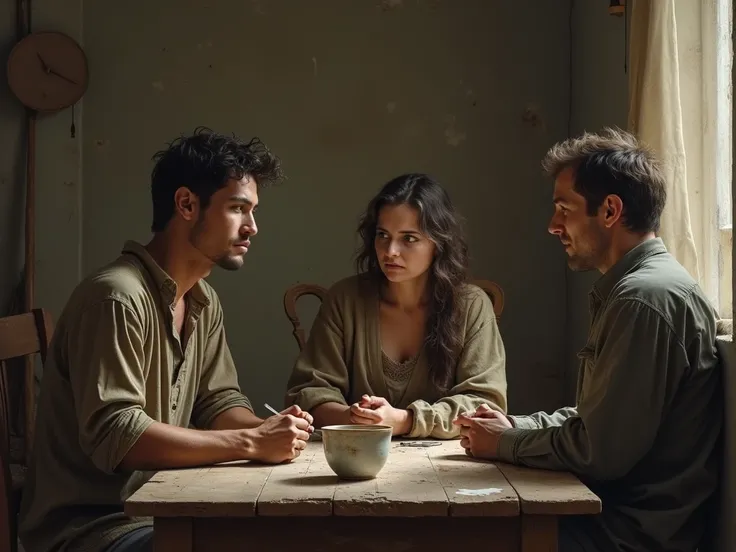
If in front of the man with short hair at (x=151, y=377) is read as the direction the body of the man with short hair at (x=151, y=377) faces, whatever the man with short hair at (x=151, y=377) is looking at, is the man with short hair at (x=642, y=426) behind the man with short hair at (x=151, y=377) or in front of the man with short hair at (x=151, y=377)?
in front

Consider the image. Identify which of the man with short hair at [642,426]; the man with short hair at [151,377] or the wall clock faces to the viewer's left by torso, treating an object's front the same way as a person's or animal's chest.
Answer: the man with short hair at [642,426]

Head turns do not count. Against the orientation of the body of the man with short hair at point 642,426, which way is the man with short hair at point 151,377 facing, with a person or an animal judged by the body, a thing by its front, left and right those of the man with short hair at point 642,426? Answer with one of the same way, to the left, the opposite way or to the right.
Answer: the opposite way

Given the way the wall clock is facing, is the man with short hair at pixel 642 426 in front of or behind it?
in front

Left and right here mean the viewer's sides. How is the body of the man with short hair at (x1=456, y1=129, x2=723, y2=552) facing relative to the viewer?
facing to the left of the viewer

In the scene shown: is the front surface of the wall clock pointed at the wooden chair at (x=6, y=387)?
yes

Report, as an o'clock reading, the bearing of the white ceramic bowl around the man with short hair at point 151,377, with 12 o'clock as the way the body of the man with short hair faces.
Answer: The white ceramic bowl is roughly at 12 o'clock from the man with short hair.

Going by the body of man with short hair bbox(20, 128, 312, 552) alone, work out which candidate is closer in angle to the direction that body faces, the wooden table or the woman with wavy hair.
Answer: the wooden table

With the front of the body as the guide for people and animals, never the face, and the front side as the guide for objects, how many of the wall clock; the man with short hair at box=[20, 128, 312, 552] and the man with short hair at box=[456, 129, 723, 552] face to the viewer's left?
1

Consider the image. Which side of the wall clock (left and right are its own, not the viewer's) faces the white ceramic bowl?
front

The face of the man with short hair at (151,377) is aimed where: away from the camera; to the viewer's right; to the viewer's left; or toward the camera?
to the viewer's right

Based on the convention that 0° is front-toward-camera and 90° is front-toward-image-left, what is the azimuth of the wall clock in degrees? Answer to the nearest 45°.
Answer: approximately 0°

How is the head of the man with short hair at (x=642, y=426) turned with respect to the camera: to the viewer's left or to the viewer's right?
to the viewer's left
